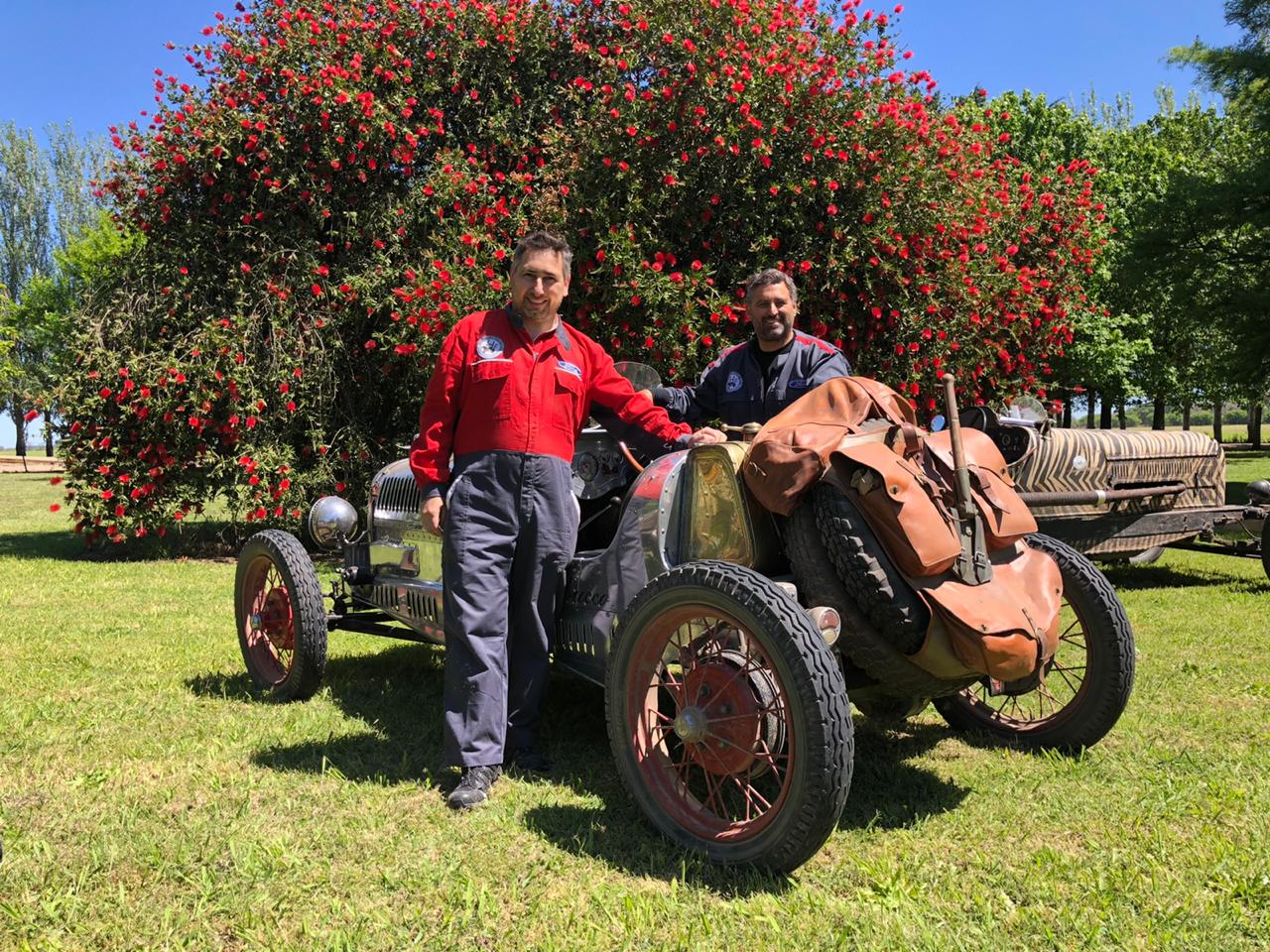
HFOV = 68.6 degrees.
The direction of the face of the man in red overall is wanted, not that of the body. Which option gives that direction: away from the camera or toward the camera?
toward the camera

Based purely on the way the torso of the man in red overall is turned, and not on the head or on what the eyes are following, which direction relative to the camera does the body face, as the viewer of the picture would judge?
toward the camera

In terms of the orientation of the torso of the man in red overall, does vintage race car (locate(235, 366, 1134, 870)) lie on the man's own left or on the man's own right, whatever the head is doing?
on the man's own left

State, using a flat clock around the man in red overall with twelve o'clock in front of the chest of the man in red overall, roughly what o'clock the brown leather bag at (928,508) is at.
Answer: The brown leather bag is roughly at 10 o'clock from the man in red overall.

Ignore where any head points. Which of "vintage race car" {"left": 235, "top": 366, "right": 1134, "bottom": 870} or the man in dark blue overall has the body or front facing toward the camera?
the man in dark blue overall

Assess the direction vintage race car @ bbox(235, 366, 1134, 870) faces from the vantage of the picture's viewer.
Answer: facing away from the viewer and to the left of the viewer

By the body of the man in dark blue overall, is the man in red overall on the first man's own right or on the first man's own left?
on the first man's own right

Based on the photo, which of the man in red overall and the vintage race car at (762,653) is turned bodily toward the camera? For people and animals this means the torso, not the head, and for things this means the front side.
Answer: the man in red overall

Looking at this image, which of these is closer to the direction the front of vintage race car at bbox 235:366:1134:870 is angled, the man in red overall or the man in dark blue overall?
the man in red overall

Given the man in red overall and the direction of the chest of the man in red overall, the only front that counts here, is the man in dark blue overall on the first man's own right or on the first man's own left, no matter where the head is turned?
on the first man's own left

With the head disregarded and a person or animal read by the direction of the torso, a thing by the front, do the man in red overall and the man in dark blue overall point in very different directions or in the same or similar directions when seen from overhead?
same or similar directions

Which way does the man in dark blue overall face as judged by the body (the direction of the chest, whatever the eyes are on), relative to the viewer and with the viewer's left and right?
facing the viewer

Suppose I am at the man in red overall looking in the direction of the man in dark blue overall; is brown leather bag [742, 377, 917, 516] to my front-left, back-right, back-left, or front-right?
front-right

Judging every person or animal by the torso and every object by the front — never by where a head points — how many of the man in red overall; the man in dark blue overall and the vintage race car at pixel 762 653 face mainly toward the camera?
2

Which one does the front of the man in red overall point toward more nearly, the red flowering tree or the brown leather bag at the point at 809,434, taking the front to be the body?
the brown leather bag

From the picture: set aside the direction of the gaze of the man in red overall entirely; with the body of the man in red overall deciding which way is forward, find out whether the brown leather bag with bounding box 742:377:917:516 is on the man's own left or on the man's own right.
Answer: on the man's own left
